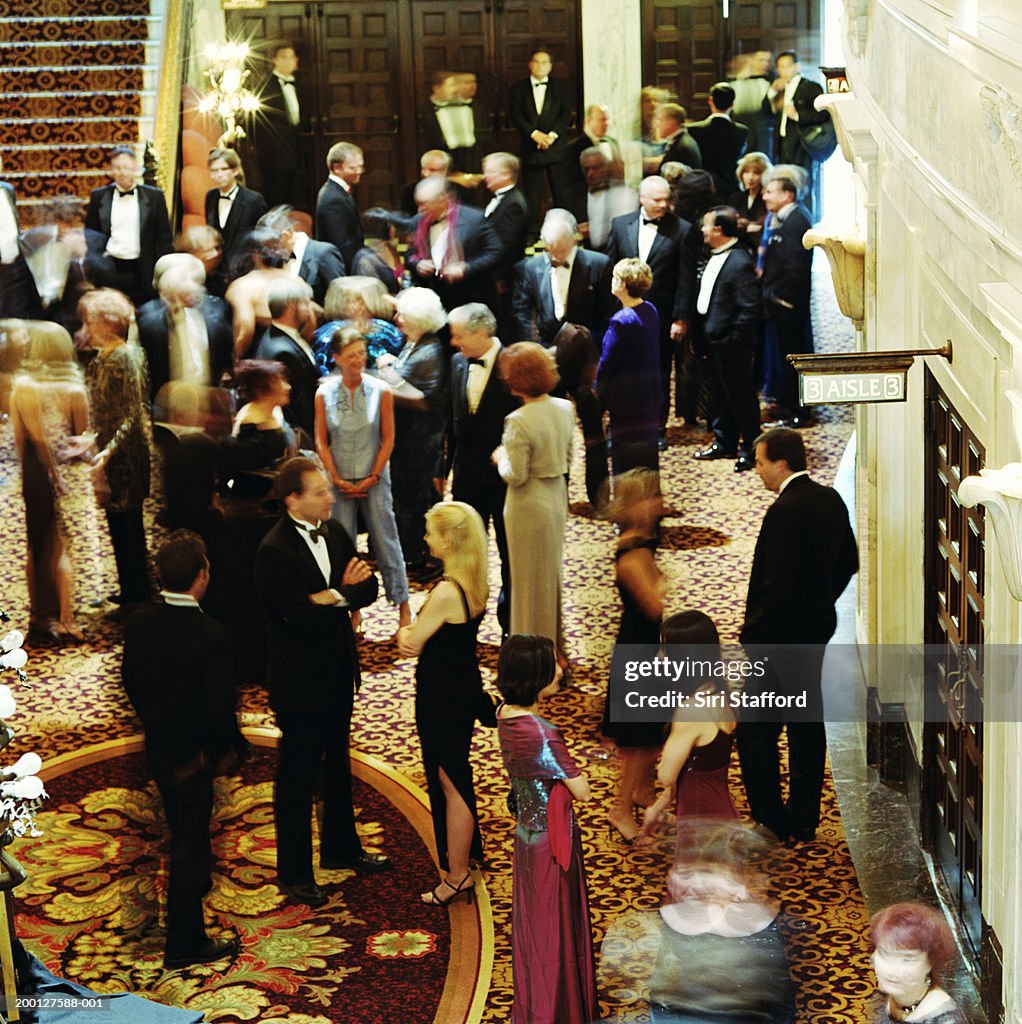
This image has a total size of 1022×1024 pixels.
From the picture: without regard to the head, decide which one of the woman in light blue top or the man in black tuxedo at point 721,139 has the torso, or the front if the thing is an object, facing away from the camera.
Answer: the man in black tuxedo

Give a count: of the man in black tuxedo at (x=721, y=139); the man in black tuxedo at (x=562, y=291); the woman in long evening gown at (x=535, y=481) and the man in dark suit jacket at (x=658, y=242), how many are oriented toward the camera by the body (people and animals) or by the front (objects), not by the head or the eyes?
2

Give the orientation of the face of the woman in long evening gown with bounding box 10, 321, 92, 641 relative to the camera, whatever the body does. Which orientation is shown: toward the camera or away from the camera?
away from the camera

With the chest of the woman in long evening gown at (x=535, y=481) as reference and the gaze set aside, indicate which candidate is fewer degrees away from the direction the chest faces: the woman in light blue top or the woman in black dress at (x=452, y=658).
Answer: the woman in light blue top

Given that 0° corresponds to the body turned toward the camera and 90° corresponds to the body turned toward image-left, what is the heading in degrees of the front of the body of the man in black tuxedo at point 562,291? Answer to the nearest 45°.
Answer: approximately 0°

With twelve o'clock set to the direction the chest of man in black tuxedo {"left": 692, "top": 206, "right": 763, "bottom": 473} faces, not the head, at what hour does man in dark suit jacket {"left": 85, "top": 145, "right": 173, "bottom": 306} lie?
The man in dark suit jacket is roughly at 2 o'clock from the man in black tuxedo.

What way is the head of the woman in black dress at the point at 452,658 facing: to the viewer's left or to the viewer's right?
to the viewer's left

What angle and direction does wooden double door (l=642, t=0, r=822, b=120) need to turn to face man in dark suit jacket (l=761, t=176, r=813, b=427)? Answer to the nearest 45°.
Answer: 0° — it already faces them

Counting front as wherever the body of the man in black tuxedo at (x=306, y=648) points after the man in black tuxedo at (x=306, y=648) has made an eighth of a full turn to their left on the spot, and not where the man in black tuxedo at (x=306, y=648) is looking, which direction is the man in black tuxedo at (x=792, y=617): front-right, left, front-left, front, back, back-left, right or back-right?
front
